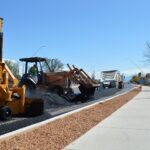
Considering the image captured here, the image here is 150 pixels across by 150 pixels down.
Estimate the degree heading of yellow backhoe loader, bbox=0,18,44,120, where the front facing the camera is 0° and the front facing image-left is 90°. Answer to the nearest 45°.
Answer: approximately 270°
